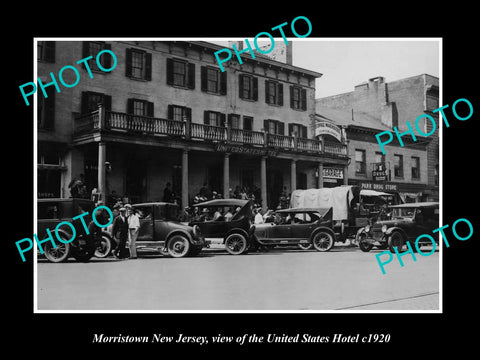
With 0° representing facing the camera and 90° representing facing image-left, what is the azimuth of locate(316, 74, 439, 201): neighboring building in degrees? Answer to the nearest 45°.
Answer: approximately 315°
